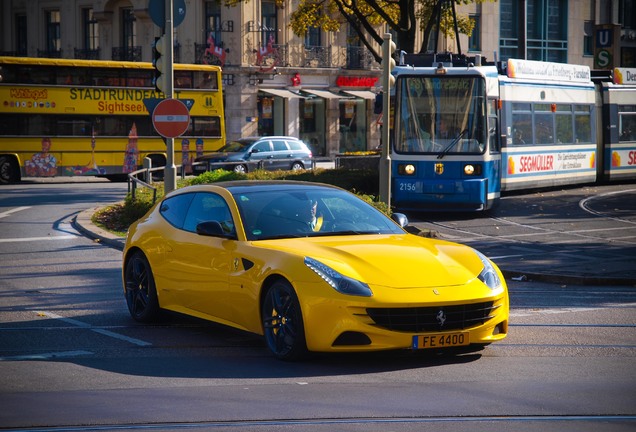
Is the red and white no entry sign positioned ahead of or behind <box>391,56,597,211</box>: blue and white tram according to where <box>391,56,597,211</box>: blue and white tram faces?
ahead

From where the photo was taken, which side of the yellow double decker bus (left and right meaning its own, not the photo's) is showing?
left

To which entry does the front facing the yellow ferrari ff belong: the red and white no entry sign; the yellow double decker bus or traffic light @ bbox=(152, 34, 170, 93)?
the red and white no entry sign

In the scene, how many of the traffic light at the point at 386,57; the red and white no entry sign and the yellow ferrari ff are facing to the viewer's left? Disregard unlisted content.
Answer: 0

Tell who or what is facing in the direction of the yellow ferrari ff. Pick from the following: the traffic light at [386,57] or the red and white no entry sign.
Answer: the red and white no entry sign

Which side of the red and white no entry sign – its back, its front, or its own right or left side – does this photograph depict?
front
